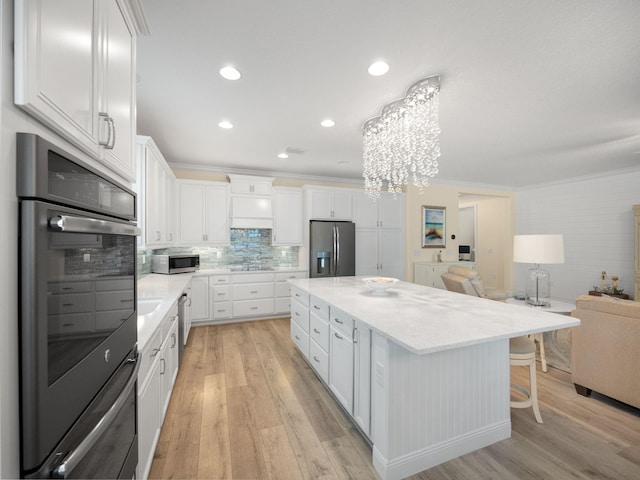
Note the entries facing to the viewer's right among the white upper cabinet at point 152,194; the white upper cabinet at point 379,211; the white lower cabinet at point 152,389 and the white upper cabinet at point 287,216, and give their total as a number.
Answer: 2

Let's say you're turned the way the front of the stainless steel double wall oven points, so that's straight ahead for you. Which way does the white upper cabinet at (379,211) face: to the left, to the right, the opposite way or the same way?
to the right

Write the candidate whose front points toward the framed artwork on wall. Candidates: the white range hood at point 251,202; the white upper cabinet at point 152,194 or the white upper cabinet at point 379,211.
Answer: the white upper cabinet at point 152,194

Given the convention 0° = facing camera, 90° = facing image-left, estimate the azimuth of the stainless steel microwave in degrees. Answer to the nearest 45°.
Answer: approximately 315°

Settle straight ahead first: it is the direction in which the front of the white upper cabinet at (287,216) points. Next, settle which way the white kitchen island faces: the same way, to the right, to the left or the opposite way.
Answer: to the right

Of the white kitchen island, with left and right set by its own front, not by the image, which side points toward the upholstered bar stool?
back

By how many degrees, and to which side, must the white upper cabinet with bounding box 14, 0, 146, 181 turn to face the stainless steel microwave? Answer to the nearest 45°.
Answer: approximately 135° to its left

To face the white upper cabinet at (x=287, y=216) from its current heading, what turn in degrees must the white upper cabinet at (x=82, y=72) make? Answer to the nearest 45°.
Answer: approximately 90° to its left

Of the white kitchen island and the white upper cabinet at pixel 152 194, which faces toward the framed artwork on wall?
the white upper cabinet

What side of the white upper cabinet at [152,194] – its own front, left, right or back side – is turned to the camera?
right

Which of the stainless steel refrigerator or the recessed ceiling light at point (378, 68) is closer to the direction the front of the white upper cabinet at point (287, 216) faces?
the recessed ceiling light
